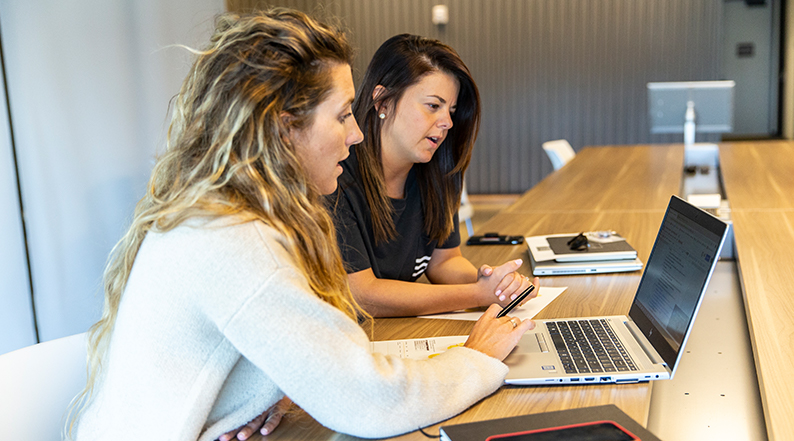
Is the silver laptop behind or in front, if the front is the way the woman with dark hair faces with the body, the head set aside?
in front

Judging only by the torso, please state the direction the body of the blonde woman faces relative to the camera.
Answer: to the viewer's right

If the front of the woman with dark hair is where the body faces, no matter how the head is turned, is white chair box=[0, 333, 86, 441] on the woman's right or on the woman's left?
on the woman's right

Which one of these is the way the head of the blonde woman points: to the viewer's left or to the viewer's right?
to the viewer's right

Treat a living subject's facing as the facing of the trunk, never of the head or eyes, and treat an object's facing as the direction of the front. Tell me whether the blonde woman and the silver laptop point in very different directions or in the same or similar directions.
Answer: very different directions

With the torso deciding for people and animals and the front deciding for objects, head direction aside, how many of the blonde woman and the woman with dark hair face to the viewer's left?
0

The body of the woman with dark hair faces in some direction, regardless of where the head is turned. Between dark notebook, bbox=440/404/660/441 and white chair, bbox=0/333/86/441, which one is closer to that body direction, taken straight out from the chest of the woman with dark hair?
the dark notebook

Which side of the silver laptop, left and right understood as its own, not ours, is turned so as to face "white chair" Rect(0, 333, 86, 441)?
front

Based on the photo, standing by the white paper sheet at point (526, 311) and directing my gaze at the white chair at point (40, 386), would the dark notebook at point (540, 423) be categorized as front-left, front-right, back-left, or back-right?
front-left

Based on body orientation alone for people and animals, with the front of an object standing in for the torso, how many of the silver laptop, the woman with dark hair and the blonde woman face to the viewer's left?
1

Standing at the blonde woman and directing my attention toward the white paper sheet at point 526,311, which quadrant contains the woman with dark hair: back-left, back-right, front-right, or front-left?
front-left

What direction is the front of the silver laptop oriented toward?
to the viewer's left

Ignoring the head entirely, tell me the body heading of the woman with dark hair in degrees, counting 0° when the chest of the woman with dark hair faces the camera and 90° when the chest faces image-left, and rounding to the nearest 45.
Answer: approximately 315°

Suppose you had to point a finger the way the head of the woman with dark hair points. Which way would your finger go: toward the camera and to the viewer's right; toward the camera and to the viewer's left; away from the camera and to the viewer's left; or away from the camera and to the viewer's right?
toward the camera and to the viewer's right
